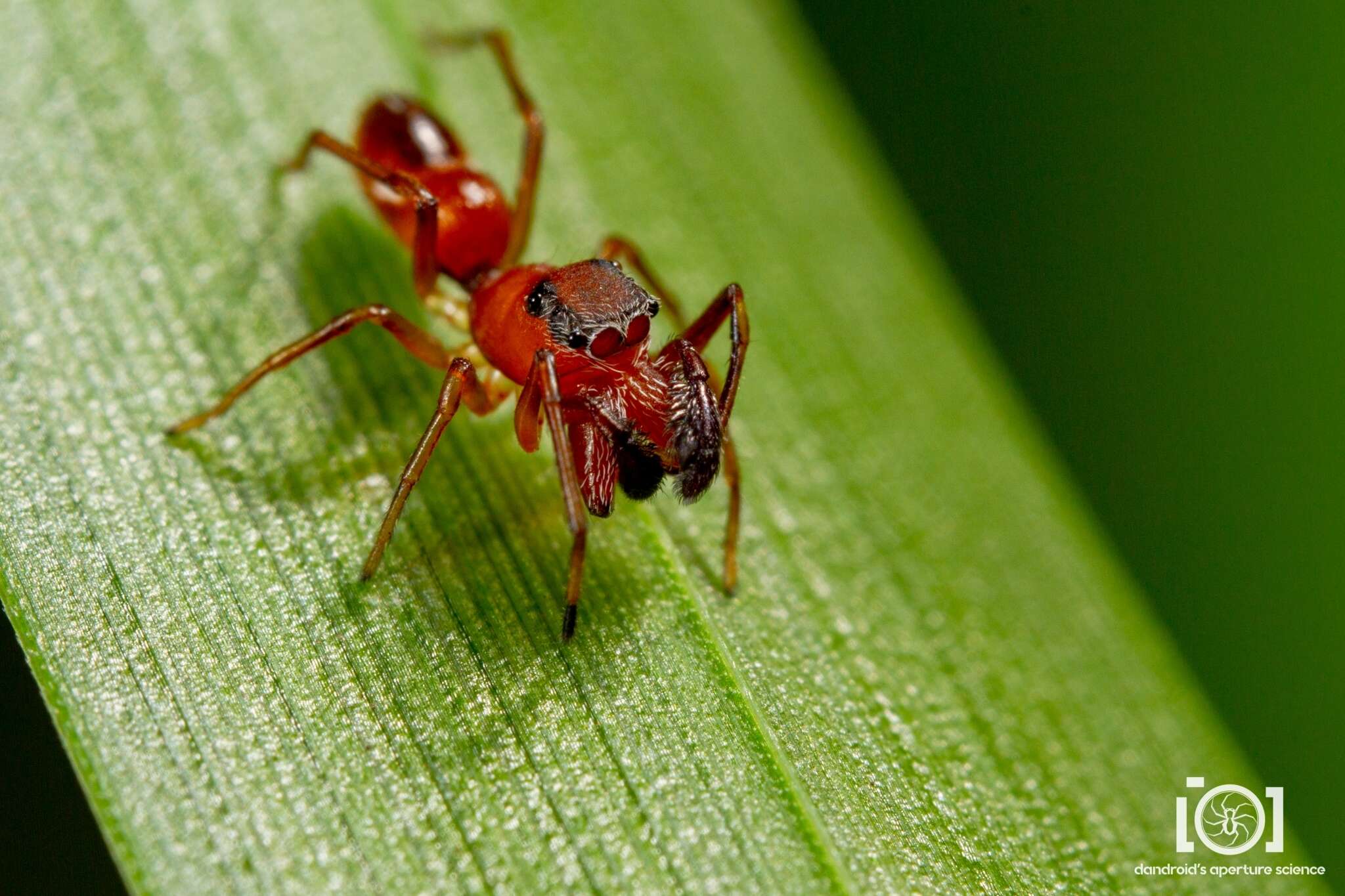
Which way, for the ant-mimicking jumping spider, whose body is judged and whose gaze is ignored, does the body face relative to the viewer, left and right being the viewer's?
facing the viewer and to the right of the viewer
